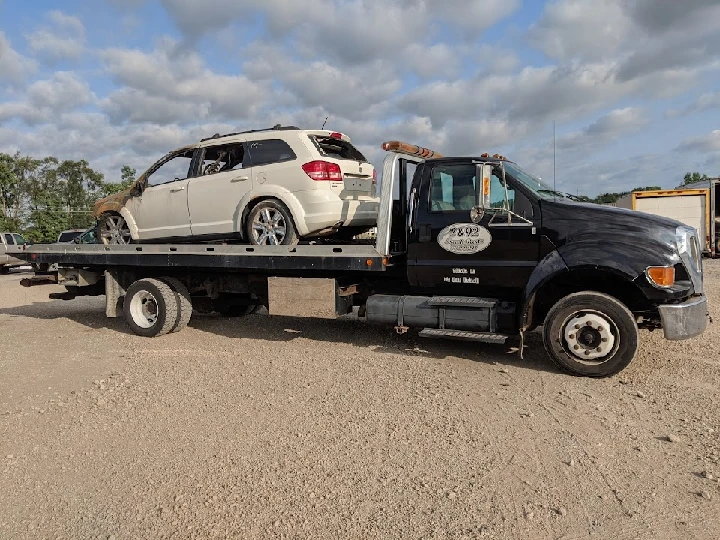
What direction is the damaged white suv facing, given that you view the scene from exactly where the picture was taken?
facing away from the viewer and to the left of the viewer
